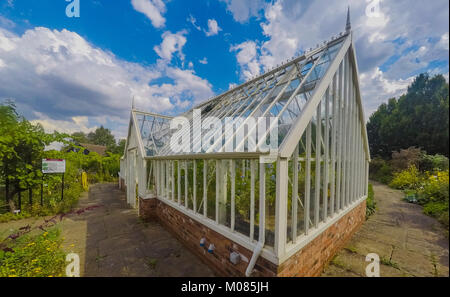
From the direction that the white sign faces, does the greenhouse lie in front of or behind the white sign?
in front

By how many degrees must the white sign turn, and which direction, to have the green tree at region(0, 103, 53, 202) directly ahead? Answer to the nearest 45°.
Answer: approximately 90° to its right

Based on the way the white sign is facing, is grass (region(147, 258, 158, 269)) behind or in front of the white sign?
in front

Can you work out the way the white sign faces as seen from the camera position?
facing the viewer

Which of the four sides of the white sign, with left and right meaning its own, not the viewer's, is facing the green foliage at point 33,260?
front

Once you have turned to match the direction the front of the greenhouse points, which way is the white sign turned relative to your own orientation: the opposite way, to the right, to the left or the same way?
to the left

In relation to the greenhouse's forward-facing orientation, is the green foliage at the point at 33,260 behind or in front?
in front
